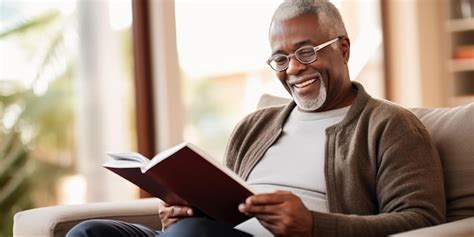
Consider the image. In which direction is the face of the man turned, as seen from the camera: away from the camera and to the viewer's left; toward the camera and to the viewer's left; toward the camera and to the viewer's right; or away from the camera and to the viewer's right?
toward the camera and to the viewer's left

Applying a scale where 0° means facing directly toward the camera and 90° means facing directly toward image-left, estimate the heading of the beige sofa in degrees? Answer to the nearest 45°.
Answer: approximately 45°

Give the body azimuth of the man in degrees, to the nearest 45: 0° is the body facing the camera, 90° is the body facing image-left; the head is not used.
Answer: approximately 45°

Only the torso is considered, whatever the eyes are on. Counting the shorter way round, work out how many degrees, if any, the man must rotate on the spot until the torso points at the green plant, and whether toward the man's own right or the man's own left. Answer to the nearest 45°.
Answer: approximately 90° to the man's own right

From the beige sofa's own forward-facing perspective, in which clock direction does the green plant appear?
The green plant is roughly at 3 o'clock from the beige sofa.
